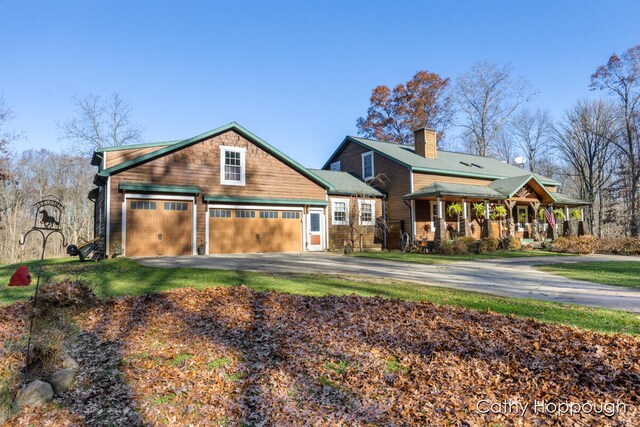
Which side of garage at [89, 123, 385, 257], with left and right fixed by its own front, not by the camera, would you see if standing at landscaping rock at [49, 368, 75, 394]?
front

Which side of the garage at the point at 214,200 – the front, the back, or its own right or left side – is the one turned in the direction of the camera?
front

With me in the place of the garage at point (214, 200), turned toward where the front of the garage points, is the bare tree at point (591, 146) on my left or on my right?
on my left

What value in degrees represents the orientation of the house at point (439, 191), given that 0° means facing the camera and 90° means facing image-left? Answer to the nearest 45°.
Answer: approximately 315°

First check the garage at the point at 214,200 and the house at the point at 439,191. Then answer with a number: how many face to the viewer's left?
0

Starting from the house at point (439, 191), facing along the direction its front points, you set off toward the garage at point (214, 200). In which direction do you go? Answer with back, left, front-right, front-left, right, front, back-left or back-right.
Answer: right

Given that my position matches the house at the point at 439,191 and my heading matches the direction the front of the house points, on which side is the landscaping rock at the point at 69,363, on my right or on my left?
on my right

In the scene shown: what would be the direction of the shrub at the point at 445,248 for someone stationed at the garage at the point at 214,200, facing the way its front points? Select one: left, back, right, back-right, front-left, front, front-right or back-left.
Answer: left

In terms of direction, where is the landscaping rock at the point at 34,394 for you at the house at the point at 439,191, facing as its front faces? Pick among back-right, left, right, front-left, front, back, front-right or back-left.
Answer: front-right

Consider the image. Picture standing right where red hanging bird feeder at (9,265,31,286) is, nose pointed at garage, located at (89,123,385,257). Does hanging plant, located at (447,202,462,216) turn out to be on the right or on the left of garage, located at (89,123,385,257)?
right

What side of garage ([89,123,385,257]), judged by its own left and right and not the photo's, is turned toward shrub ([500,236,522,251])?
left

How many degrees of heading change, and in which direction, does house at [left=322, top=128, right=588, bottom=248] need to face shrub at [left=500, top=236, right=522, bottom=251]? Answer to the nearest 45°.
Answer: approximately 45° to its left

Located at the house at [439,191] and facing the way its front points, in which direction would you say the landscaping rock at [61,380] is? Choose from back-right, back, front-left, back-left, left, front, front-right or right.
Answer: front-right

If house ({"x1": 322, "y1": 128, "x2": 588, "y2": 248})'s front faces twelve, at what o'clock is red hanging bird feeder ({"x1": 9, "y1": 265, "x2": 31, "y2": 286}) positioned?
The red hanging bird feeder is roughly at 2 o'clock from the house.
